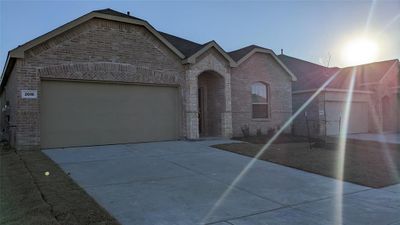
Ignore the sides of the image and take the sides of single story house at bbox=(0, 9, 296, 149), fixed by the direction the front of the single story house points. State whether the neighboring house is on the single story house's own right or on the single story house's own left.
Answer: on the single story house's own left

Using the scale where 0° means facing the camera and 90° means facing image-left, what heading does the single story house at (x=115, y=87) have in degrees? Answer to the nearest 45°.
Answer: approximately 315°
